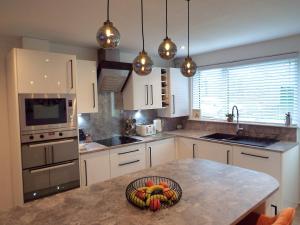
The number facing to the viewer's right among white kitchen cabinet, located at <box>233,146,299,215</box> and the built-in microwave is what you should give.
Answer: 0

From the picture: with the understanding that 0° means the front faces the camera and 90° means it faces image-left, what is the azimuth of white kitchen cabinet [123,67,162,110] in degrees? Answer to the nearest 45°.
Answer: approximately 315°

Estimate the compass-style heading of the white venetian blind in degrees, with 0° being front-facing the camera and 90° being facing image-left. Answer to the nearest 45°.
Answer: approximately 45°

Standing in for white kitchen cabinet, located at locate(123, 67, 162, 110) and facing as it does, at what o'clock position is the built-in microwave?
The built-in microwave is roughly at 3 o'clock from the white kitchen cabinet.

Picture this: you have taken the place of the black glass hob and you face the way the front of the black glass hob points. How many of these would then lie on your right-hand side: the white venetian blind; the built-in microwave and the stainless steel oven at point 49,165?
2

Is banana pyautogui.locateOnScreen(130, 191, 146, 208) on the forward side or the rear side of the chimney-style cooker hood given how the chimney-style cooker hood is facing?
on the forward side

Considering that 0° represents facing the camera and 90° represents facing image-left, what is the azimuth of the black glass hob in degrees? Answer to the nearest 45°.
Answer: approximately 315°
